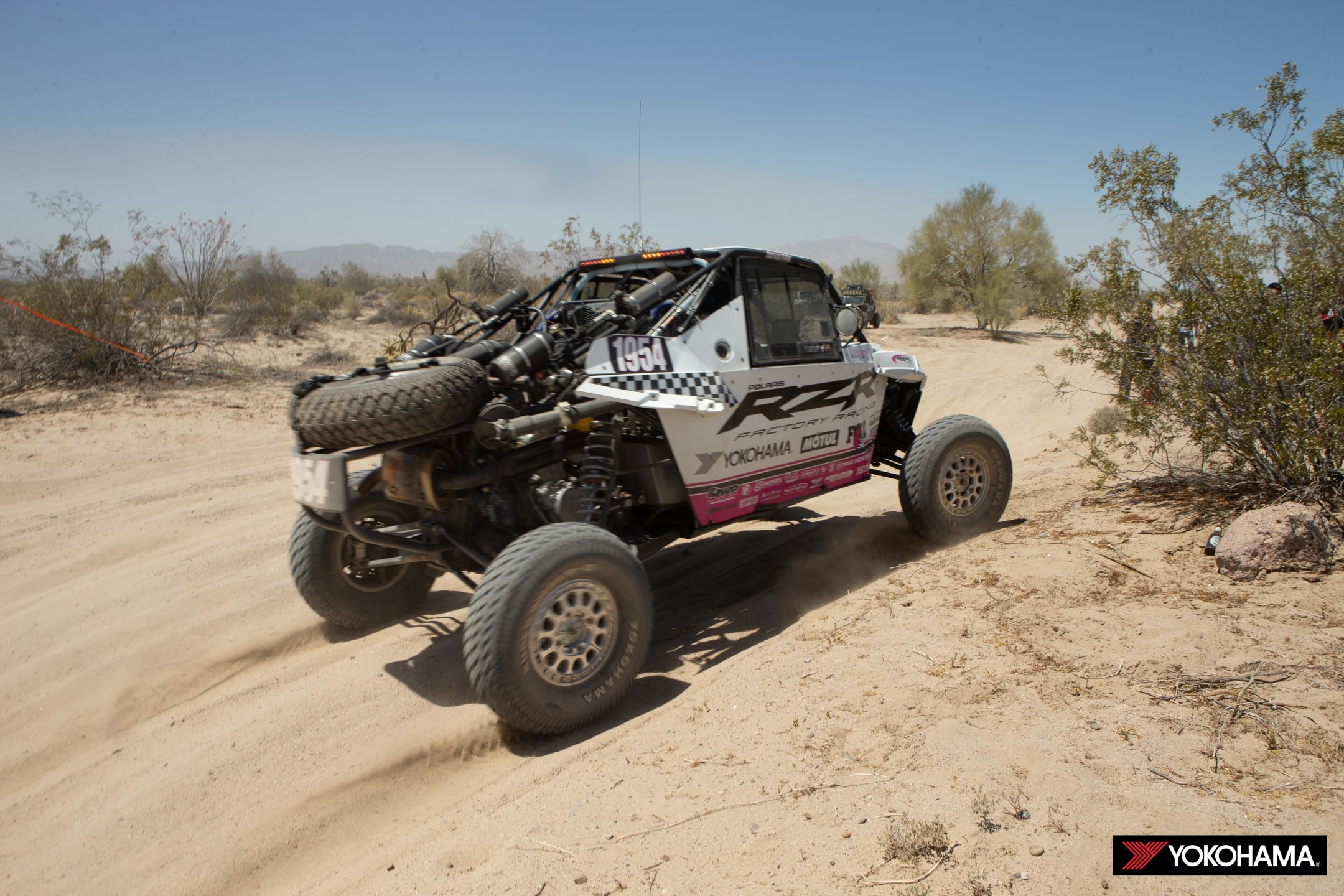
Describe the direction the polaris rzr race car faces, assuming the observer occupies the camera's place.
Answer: facing away from the viewer and to the right of the viewer

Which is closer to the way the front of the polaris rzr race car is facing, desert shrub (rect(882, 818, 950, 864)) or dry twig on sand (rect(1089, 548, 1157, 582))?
the dry twig on sand

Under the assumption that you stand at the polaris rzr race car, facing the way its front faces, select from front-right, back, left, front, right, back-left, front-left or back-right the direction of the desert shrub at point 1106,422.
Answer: front

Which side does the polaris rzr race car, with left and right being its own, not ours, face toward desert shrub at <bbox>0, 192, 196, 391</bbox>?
left

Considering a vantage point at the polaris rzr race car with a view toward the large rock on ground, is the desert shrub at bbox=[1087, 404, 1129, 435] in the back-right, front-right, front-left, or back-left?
front-left

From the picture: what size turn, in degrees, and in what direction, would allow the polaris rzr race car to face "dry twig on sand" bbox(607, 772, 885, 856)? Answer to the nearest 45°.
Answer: approximately 135° to its right

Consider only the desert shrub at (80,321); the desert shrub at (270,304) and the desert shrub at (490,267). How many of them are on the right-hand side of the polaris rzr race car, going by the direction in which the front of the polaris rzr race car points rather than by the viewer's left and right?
0

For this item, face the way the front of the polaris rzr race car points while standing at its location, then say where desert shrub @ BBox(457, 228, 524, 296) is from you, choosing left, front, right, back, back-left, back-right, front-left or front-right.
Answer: front-left

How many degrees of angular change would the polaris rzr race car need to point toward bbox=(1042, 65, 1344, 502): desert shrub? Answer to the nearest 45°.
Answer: approximately 45° to its right

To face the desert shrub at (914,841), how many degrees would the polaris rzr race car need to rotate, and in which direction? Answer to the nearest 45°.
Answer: approximately 90° to its right

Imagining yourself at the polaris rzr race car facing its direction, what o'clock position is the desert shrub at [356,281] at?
The desert shrub is roughly at 10 o'clock from the polaris rzr race car.

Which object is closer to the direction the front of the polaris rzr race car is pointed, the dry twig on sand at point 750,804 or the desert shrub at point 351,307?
the desert shrub

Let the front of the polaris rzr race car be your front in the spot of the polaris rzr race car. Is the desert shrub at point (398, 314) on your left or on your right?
on your left
